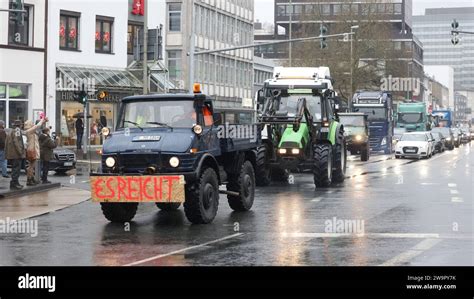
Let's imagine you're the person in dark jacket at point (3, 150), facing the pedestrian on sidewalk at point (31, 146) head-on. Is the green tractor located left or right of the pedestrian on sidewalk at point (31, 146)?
left

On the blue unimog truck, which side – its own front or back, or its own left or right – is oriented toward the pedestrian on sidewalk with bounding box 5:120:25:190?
right

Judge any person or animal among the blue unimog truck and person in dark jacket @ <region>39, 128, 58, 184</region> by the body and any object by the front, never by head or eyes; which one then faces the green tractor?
the person in dark jacket

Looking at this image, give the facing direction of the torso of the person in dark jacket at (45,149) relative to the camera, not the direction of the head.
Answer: to the viewer's right

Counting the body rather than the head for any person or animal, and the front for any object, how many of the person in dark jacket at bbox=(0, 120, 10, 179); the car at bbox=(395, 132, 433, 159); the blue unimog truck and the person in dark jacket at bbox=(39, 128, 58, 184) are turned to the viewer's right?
2

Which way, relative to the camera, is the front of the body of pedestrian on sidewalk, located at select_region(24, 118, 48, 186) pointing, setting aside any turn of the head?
to the viewer's right

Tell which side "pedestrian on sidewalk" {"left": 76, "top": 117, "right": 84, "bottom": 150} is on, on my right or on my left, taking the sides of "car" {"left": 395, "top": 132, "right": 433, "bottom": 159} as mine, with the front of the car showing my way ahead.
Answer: on my right

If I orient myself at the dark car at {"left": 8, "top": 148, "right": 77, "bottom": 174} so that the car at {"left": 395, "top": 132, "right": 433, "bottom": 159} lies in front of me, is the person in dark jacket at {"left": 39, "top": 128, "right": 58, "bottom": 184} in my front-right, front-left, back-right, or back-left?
back-right

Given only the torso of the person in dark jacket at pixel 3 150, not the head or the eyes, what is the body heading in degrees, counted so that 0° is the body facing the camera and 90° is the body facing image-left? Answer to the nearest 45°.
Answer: approximately 270°

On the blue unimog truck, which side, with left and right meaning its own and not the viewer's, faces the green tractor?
back
